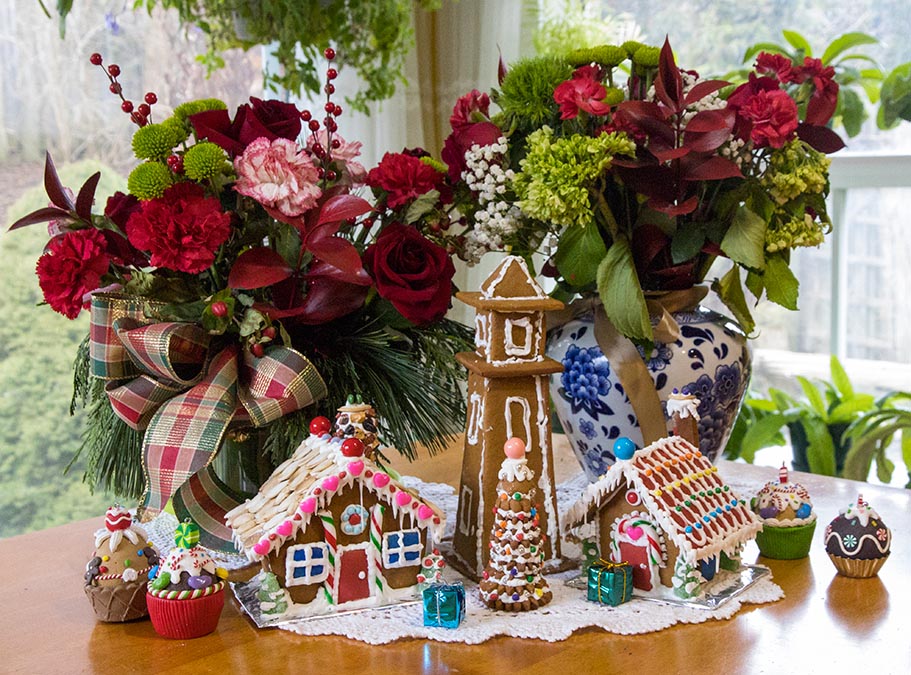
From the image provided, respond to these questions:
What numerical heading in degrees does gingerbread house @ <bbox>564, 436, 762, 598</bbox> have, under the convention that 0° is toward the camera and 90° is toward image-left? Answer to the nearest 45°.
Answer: approximately 45°

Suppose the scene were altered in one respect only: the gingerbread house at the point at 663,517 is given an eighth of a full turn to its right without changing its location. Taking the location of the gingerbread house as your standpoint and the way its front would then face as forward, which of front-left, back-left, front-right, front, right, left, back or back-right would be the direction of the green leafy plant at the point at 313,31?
front-right

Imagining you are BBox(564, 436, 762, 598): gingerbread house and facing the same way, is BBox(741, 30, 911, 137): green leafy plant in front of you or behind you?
behind

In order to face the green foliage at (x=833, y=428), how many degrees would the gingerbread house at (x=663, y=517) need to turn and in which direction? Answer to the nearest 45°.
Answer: approximately 135° to its right

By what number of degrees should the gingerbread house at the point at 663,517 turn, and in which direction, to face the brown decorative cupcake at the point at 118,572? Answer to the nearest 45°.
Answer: approximately 45° to its right
